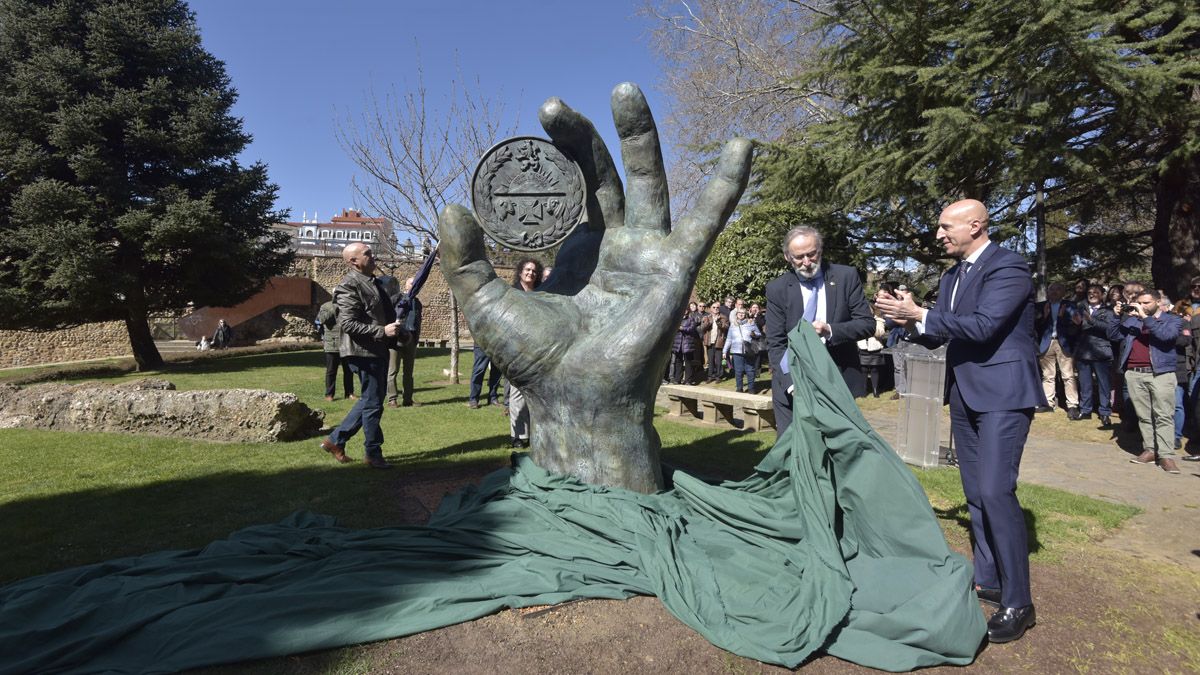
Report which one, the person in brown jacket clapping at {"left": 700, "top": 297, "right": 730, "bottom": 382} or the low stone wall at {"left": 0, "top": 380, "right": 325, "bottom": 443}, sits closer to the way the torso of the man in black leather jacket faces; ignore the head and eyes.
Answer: the person in brown jacket clapping

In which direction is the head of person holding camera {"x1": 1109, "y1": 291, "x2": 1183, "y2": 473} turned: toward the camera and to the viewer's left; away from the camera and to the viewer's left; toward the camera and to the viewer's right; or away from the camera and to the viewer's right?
toward the camera and to the viewer's left

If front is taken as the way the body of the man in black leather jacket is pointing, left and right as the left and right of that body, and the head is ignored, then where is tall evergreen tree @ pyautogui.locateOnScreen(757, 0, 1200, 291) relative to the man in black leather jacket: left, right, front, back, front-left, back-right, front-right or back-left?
front

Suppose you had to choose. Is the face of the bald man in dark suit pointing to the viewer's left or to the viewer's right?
to the viewer's left

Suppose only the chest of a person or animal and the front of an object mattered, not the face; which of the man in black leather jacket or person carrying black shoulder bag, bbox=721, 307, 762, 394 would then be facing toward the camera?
the person carrying black shoulder bag

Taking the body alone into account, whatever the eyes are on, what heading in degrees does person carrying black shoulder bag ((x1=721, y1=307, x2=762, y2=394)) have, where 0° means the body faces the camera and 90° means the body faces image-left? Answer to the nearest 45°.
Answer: approximately 0°

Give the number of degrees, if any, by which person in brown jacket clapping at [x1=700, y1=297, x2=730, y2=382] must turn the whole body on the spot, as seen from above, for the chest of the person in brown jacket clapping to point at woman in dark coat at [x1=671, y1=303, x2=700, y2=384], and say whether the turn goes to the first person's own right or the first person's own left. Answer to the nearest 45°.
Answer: approximately 45° to the first person's own right

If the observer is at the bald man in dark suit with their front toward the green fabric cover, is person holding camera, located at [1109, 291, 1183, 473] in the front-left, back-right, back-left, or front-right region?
back-right

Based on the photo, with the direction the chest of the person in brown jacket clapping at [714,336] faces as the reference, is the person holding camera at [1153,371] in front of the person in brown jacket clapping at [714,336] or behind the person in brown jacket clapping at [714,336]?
in front

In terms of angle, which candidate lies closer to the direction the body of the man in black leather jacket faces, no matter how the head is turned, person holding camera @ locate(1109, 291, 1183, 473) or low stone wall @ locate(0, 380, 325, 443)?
the person holding camera

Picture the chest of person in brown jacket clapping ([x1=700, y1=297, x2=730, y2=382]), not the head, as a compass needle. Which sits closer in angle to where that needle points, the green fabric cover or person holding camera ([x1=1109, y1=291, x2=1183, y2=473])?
the green fabric cover

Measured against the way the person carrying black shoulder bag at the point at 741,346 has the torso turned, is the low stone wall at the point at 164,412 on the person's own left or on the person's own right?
on the person's own right

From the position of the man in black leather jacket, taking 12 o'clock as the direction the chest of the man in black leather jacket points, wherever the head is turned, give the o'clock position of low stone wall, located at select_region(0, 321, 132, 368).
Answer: The low stone wall is roughly at 8 o'clock from the man in black leather jacket.

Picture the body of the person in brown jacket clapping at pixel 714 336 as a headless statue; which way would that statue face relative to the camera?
toward the camera

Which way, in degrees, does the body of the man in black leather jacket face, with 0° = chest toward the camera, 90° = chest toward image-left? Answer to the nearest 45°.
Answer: approximately 270°

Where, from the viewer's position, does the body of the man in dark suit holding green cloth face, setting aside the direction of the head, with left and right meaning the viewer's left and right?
facing the viewer

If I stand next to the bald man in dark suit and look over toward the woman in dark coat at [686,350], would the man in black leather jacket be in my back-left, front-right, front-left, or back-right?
front-left

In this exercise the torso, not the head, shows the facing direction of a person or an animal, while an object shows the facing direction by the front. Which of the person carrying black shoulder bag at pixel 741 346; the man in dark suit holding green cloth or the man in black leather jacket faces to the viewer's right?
the man in black leather jacket

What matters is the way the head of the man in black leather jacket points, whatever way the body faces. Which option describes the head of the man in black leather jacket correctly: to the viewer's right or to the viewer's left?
to the viewer's right

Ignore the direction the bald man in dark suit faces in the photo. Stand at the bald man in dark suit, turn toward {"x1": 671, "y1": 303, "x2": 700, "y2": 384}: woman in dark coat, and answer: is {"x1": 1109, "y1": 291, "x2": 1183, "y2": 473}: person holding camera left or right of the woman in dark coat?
right

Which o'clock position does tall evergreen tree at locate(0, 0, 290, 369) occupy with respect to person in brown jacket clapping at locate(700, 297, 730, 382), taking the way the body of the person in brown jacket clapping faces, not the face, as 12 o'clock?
The tall evergreen tree is roughly at 3 o'clock from the person in brown jacket clapping.

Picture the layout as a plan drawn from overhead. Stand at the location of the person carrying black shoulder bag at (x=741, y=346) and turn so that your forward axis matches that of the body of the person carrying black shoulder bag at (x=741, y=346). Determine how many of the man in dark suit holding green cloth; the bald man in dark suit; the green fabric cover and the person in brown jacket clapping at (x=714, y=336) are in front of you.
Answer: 3
